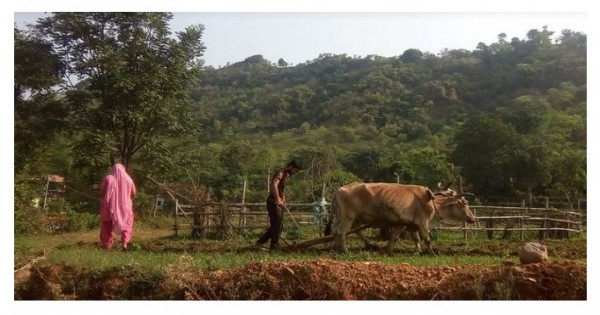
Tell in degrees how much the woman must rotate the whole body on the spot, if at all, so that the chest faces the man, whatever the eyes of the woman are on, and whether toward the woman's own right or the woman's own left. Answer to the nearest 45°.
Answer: approximately 90° to the woman's own right

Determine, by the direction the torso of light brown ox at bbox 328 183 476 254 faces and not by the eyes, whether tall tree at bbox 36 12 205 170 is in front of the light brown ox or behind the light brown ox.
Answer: behind

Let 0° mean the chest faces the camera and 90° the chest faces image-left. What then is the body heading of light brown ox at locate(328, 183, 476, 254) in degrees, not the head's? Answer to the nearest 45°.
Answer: approximately 270°

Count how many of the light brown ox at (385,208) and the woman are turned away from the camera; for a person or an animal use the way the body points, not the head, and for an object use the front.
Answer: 1

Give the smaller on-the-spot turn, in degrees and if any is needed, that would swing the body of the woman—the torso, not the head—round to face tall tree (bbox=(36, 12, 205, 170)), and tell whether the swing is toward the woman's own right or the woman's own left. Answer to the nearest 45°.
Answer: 0° — they already face it

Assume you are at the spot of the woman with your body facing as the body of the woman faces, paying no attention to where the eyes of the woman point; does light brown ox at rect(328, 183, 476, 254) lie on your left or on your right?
on your right

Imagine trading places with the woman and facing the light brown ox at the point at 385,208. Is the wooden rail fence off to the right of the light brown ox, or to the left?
left

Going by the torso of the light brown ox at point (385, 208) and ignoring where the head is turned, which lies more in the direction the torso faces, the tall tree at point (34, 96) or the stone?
the stone

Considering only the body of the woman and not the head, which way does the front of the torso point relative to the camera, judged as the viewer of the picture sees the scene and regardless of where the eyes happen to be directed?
away from the camera

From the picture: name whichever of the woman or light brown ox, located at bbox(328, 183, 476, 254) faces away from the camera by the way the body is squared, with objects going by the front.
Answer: the woman

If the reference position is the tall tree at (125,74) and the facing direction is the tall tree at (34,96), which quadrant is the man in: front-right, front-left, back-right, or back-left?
back-left

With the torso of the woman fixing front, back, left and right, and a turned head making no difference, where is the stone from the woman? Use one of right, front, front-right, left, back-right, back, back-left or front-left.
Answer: back-right

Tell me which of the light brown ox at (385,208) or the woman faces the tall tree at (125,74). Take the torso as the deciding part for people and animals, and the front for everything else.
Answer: the woman

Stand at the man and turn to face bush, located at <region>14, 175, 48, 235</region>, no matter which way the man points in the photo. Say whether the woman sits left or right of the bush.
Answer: left

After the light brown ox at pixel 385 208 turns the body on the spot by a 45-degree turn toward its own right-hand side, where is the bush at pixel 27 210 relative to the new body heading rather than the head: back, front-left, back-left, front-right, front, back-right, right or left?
back-right
